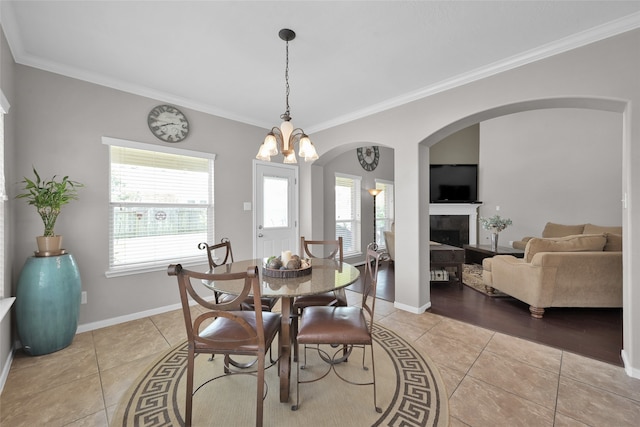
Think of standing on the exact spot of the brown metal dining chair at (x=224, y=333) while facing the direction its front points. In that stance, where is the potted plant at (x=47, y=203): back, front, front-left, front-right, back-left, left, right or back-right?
left

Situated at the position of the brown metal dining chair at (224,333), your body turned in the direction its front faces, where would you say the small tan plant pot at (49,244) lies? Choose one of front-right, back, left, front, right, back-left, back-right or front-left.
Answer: left

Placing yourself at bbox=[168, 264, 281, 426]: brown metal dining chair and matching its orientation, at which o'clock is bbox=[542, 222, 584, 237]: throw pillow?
The throw pillow is roughly at 1 o'clock from the brown metal dining chair.

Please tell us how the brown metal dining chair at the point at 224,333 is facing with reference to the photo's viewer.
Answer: facing away from the viewer and to the right of the viewer

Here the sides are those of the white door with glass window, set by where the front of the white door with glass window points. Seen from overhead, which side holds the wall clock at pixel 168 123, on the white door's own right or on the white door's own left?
on the white door's own right

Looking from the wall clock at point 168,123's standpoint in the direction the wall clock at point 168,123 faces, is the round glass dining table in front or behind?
in front

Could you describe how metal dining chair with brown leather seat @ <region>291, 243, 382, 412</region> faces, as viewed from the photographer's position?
facing to the left of the viewer

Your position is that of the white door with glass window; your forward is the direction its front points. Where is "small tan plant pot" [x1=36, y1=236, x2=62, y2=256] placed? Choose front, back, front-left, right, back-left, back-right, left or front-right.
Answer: right

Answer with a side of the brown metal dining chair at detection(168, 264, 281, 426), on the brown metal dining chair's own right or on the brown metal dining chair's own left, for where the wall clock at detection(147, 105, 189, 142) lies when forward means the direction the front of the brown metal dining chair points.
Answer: on the brown metal dining chair's own left

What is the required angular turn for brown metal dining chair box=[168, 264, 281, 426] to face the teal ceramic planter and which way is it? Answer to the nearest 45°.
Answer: approximately 90° to its left
